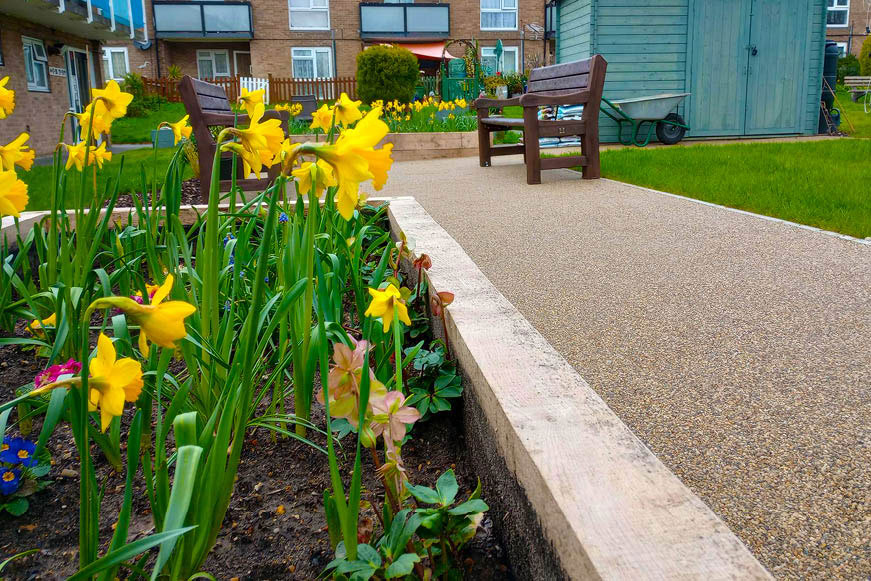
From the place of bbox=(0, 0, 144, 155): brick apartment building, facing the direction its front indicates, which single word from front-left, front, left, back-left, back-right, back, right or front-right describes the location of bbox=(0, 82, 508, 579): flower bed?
front-right

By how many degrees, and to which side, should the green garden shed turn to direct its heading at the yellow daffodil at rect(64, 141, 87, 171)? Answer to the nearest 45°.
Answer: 0° — it already faces it

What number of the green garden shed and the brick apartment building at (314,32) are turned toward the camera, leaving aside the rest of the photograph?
2

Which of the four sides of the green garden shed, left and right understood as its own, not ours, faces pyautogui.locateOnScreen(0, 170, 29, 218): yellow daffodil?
front

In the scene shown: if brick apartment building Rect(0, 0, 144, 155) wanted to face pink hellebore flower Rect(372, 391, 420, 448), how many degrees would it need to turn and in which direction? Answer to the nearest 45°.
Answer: approximately 45° to its right

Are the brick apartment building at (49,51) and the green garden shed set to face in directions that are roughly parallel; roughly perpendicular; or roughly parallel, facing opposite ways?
roughly perpendicular

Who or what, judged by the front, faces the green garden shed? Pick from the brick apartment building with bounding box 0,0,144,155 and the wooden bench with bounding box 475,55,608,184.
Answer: the brick apartment building

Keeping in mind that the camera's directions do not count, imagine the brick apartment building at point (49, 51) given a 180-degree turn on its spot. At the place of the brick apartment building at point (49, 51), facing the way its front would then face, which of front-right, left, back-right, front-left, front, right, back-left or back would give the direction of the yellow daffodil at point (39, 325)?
back-left

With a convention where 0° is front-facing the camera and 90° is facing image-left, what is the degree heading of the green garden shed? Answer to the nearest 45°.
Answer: approximately 0°

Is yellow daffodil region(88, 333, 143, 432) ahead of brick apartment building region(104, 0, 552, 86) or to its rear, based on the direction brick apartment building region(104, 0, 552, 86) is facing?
ahead

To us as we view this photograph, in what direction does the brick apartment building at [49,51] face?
facing the viewer and to the right of the viewer

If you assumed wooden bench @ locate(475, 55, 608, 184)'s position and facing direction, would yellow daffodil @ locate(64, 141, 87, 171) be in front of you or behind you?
in front

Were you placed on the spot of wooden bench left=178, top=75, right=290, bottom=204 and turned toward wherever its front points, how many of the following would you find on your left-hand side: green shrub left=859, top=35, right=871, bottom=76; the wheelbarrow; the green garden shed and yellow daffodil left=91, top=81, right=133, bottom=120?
3

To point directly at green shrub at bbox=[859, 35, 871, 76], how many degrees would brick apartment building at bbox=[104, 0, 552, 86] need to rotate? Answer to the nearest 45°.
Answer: approximately 90° to its left

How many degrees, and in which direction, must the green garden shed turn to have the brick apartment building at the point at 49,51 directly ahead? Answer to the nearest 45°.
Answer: approximately 90° to its right

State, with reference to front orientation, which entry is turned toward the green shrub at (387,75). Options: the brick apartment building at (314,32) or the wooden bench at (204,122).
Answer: the brick apartment building
